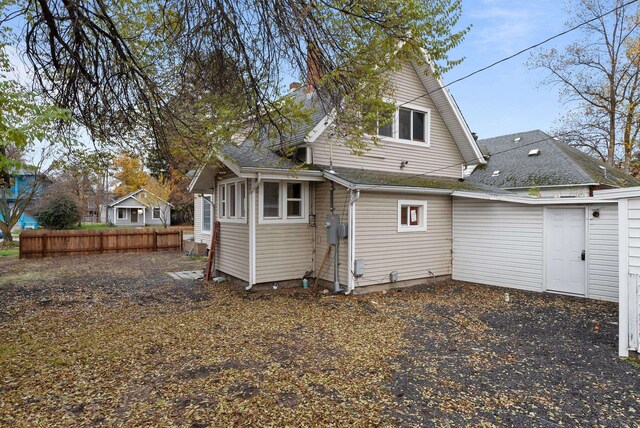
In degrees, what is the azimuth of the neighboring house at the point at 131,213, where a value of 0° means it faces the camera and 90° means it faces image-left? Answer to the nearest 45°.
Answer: approximately 0°

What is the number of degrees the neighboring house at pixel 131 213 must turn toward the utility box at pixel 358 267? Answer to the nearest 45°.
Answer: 0° — it already faces it

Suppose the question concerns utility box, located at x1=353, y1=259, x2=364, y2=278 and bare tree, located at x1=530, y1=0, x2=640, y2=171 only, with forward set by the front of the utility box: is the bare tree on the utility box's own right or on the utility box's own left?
on the utility box's own left

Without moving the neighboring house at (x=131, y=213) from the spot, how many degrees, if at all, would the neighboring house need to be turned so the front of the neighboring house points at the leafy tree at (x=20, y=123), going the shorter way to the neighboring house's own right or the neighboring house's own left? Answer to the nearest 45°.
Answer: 0° — it already faces it

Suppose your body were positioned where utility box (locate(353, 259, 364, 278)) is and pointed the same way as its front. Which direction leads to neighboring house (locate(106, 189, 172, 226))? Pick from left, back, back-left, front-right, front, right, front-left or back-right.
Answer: back

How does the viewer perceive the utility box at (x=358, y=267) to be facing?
facing the viewer and to the right of the viewer

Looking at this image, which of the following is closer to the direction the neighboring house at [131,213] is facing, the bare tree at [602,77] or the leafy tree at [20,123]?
the leafy tree

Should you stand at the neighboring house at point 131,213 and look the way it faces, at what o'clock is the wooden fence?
The wooden fence is roughly at 12 o'clock from the neighboring house.
